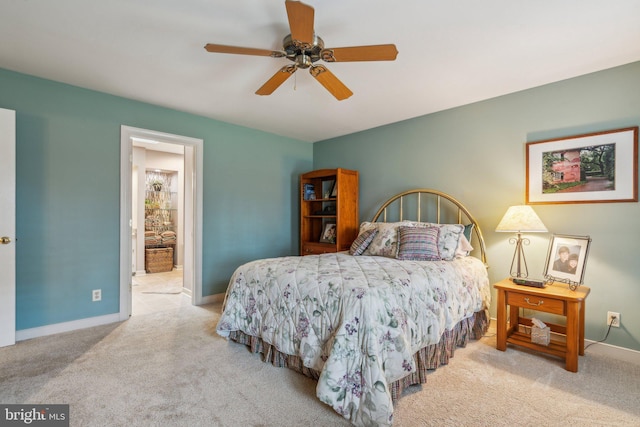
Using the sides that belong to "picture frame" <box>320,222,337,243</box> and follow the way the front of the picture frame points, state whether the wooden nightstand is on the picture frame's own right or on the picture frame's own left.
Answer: on the picture frame's own left

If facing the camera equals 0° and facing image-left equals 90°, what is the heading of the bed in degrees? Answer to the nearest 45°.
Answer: approximately 45°

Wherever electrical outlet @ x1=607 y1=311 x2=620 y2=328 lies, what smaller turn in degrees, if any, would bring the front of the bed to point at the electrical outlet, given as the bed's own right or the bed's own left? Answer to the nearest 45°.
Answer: approximately 135° to the bed's own left

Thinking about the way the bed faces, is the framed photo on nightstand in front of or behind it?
behind

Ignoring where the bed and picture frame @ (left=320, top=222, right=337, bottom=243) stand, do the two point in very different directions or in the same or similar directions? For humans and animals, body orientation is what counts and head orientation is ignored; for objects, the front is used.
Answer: same or similar directions

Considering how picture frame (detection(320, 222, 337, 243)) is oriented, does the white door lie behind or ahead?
ahead

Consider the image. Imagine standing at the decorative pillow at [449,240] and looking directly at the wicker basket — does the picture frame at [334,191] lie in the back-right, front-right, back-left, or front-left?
front-right

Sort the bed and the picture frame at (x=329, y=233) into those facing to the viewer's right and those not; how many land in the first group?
0

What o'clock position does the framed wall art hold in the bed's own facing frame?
The framed wall art is roughly at 7 o'clock from the bed.

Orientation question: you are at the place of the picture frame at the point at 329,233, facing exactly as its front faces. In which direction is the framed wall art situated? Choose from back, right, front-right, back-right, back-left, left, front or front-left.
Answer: left

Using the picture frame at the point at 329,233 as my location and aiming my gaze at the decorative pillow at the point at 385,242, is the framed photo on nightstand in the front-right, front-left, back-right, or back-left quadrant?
front-left

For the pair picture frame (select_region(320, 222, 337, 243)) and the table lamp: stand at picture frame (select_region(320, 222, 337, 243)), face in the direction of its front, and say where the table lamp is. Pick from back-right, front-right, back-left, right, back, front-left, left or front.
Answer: left

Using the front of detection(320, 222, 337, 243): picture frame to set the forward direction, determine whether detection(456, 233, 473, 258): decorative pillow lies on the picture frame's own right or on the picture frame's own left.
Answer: on the picture frame's own left

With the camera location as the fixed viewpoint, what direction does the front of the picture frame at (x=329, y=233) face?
facing the viewer and to the left of the viewer

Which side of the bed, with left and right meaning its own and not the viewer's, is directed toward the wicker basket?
right
